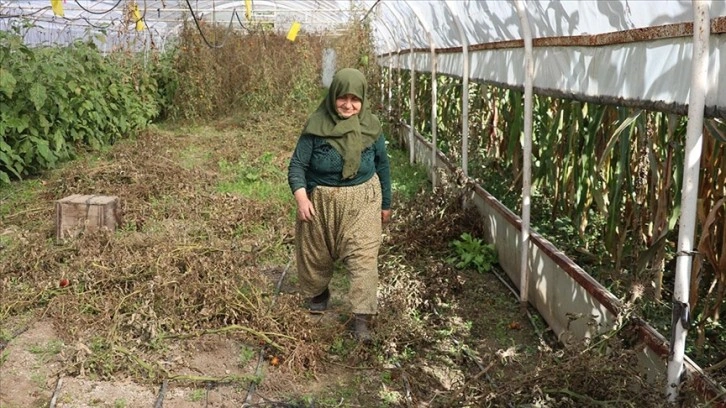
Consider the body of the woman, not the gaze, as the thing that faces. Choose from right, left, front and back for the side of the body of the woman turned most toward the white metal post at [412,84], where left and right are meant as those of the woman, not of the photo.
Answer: back

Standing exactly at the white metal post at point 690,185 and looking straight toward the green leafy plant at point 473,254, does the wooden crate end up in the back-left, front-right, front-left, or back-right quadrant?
front-left

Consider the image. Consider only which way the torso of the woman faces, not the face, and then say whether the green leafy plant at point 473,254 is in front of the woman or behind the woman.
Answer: behind

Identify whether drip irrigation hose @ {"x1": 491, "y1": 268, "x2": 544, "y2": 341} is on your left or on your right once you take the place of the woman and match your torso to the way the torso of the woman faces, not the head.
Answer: on your left

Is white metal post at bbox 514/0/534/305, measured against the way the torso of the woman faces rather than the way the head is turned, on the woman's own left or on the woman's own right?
on the woman's own left

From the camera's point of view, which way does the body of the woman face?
toward the camera

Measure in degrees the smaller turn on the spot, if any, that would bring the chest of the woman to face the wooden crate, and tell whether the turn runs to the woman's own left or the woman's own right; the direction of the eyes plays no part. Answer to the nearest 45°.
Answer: approximately 135° to the woman's own right

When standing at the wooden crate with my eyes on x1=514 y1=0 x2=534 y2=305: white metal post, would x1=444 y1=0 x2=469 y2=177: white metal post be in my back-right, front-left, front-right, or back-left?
front-left

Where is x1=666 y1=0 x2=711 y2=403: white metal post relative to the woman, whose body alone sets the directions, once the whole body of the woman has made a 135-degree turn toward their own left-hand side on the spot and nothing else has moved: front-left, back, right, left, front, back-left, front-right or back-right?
right
